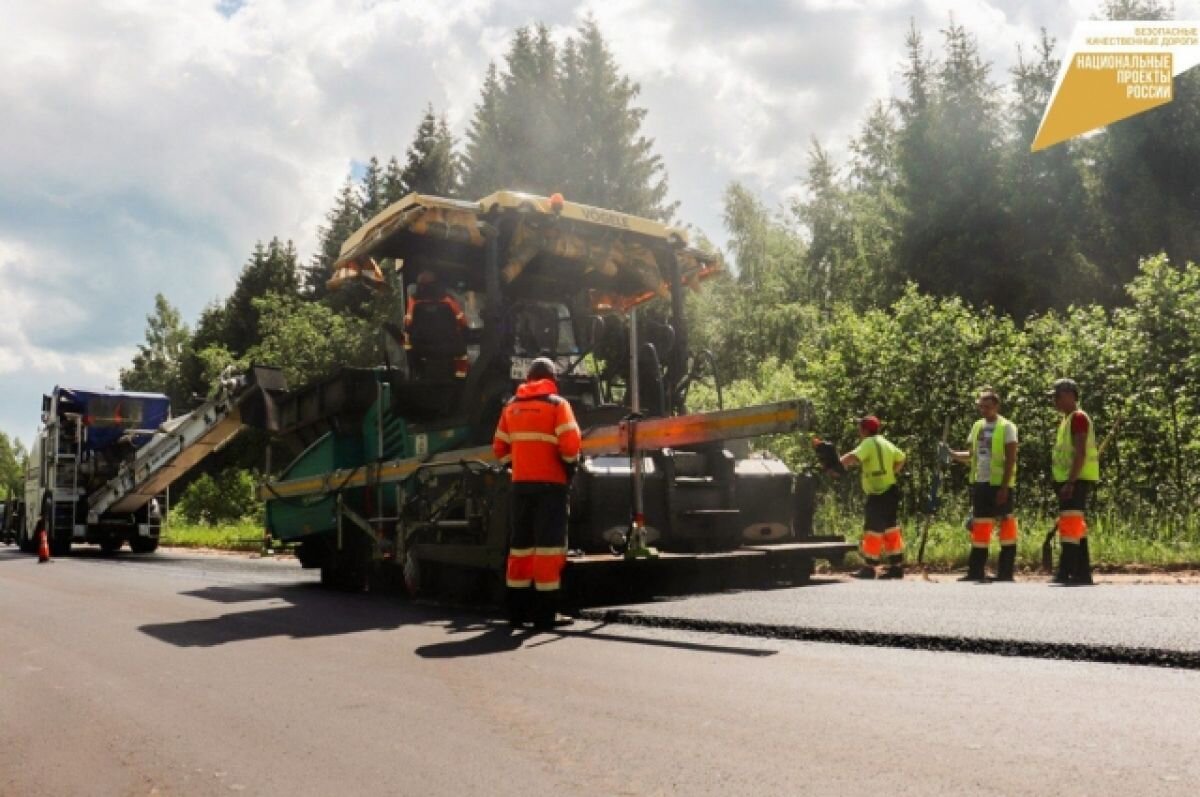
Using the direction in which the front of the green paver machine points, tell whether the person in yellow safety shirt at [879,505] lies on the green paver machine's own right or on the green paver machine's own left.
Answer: on the green paver machine's own right

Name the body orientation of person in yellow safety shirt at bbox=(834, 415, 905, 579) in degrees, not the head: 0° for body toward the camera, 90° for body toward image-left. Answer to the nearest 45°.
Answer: approximately 135°

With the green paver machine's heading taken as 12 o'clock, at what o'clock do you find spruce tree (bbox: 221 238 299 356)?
The spruce tree is roughly at 1 o'clock from the green paver machine.

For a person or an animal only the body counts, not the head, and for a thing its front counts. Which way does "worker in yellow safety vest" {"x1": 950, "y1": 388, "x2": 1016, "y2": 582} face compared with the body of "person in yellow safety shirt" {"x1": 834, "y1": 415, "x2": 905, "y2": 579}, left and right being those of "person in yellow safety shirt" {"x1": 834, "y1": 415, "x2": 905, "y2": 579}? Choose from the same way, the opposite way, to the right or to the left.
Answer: to the left

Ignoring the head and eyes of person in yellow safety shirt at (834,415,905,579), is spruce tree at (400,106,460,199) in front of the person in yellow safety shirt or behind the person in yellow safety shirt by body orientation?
in front

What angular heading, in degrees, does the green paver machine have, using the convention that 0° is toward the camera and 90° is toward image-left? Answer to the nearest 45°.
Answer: approximately 135°
